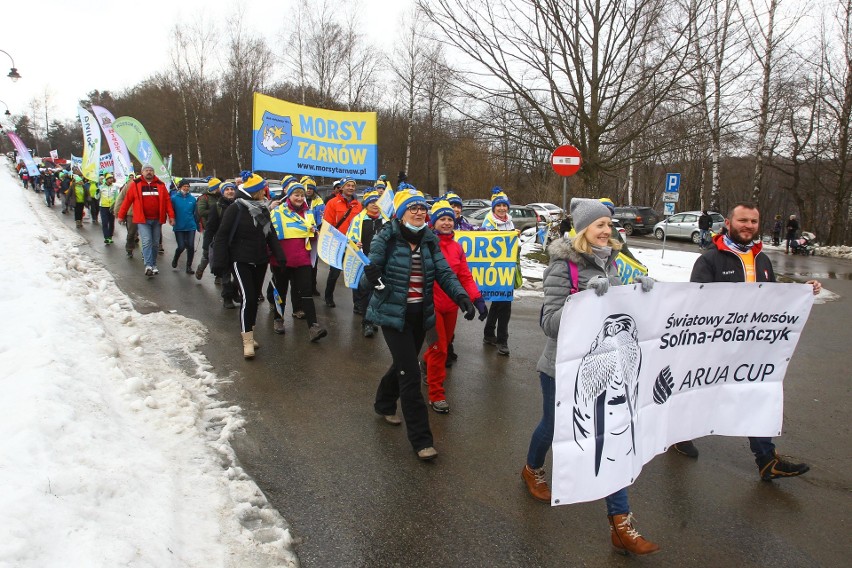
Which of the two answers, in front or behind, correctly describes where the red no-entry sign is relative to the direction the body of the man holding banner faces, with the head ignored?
behind

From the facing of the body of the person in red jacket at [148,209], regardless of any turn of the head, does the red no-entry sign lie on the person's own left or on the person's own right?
on the person's own left

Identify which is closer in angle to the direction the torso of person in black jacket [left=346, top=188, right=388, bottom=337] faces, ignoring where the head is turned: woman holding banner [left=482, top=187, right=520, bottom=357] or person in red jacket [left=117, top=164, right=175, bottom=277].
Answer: the woman holding banner

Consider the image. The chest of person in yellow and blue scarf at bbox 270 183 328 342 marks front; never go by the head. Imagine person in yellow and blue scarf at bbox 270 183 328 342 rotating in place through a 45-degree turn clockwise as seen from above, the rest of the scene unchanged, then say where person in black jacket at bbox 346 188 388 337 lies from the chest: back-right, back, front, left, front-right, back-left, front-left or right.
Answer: back-left

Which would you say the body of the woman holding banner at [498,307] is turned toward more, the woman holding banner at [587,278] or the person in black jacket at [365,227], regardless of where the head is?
the woman holding banner

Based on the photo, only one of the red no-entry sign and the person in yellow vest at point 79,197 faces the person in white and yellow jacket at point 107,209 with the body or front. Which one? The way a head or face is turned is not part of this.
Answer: the person in yellow vest at point 79,197

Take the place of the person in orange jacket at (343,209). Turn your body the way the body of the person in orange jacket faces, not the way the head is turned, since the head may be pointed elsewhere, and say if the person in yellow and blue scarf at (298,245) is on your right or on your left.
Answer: on your right

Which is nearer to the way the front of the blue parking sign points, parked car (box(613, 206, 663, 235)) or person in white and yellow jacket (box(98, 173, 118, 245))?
the person in white and yellow jacket

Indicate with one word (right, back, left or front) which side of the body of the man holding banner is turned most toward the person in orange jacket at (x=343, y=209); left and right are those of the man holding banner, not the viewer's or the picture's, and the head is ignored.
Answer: back
